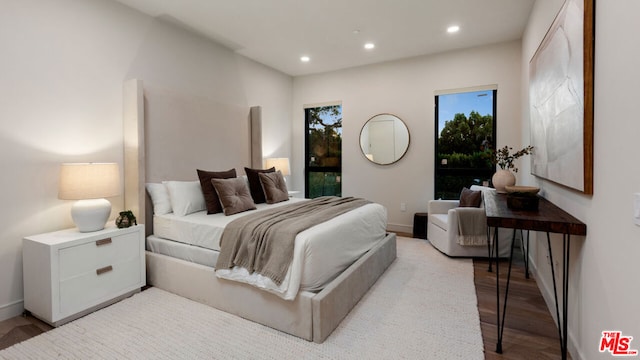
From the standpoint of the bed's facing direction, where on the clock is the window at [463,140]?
The window is roughly at 10 o'clock from the bed.

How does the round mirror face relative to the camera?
toward the camera

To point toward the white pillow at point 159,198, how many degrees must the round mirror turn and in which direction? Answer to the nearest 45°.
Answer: approximately 45° to its right

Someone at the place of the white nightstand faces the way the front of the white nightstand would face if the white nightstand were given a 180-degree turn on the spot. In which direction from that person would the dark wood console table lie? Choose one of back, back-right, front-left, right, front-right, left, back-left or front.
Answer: back

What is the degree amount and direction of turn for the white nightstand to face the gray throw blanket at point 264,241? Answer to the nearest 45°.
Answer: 0° — it already faces it

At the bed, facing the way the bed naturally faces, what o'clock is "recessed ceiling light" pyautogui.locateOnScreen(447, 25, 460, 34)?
The recessed ceiling light is roughly at 10 o'clock from the bed.

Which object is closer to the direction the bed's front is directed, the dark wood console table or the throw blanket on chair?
the dark wood console table

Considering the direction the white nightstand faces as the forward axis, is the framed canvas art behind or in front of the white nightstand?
in front

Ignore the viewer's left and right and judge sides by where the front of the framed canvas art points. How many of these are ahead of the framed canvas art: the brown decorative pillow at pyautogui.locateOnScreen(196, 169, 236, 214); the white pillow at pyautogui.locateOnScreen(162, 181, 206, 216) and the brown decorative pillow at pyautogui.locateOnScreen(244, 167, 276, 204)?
3

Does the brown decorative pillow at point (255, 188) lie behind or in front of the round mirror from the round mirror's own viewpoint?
in front

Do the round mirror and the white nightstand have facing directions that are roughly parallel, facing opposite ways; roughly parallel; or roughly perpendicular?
roughly perpendicular

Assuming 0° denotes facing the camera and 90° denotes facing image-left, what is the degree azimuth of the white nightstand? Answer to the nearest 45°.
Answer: approximately 315°

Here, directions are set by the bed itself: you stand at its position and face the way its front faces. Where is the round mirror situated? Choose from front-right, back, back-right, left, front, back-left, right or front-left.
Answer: left

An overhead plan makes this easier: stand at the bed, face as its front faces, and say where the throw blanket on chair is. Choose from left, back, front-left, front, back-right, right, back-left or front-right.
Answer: front-left

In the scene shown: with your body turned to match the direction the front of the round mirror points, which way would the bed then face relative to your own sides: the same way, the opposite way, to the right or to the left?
to the left

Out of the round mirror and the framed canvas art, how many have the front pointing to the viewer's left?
1

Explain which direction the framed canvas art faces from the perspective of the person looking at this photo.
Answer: facing to the left of the viewer

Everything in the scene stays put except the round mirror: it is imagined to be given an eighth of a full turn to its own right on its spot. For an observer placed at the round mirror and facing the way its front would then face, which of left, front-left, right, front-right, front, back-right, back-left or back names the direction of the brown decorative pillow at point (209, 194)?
front

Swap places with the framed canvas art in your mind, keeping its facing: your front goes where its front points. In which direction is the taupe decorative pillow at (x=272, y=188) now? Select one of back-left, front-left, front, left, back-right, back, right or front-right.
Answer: front

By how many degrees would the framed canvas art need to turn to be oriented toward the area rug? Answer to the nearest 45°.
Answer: approximately 45° to its left

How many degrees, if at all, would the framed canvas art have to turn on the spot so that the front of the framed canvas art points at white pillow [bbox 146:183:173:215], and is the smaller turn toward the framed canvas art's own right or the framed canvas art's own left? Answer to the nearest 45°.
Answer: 0° — it already faces it

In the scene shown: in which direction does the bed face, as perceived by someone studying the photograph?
facing the viewer and to the right of the viewer

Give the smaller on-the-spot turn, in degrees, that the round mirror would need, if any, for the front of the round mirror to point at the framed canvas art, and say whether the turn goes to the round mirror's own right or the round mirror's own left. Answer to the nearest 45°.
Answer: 0° — it already faces it

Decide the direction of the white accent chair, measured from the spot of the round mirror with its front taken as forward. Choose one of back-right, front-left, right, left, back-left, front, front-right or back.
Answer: front-left

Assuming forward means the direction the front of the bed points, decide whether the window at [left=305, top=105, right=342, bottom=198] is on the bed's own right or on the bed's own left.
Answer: on the bed's own left
